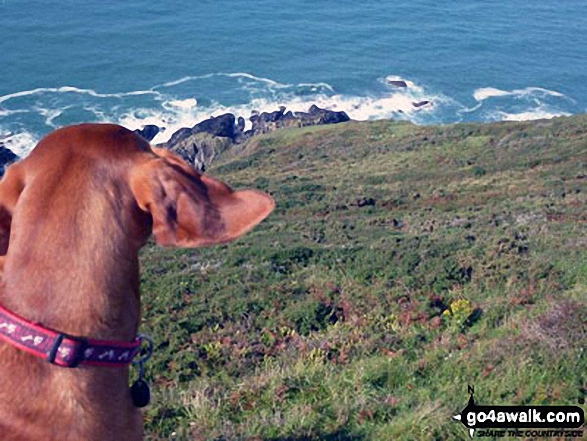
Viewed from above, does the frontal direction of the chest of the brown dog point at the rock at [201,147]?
yes

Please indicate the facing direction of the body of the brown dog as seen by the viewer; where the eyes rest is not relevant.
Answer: away from the camera

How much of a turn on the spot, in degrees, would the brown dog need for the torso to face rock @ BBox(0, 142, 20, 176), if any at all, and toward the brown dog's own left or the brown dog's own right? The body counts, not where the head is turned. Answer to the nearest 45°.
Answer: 0° — it already faces it

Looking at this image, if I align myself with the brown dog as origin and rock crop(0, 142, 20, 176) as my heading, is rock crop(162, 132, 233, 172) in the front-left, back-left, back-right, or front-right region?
front-right
